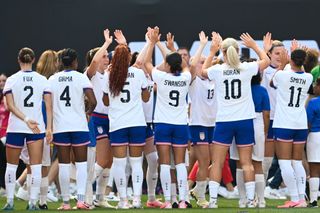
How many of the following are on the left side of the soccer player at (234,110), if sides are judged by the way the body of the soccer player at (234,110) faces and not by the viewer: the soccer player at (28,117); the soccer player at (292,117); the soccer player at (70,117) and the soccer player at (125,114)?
3

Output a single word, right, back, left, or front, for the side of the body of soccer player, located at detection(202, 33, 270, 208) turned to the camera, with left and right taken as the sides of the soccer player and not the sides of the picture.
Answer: back

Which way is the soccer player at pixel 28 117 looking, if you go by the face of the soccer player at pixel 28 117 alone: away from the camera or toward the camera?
away from the camera

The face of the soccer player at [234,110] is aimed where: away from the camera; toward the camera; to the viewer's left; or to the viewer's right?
away from the camera

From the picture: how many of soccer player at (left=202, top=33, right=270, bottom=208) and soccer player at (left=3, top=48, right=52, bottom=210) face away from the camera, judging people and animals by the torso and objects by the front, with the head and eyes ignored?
2

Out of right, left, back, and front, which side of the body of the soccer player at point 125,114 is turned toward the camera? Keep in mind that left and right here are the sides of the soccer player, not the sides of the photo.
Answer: back

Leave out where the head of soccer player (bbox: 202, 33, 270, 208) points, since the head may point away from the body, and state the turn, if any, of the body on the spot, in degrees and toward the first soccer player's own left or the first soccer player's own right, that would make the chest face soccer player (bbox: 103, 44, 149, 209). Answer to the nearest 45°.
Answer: approximately 90° to the first soccer player's own left

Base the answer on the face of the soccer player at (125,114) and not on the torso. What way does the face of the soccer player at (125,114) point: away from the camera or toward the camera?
away from the camera

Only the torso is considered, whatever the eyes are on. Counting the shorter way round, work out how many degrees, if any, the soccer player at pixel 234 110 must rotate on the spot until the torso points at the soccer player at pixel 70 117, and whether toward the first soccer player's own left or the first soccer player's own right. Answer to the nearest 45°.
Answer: approximately 90° to the first soccer player's own left

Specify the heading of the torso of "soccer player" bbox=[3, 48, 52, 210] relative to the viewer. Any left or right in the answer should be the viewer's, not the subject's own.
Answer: facing away from the viewer
